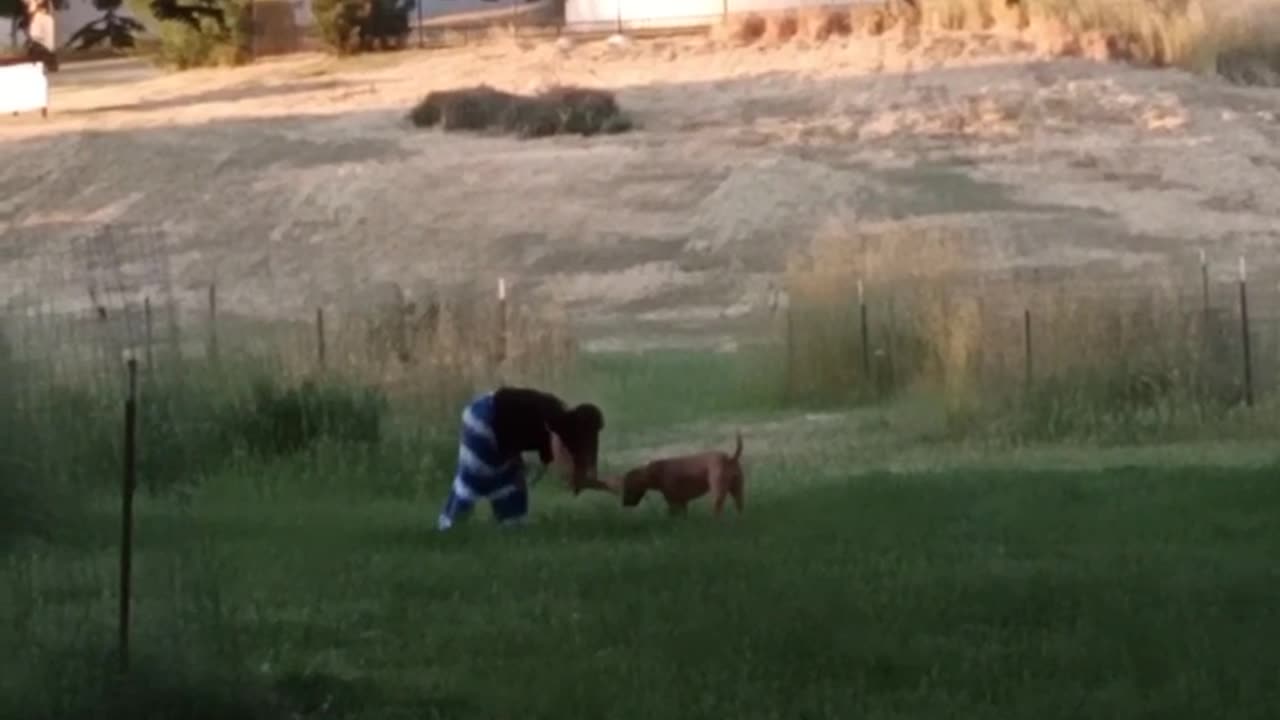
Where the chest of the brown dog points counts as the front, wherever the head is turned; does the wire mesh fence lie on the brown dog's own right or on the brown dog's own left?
on the brown dog's own right

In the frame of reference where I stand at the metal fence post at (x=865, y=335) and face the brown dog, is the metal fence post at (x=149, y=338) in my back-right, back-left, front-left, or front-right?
front-right

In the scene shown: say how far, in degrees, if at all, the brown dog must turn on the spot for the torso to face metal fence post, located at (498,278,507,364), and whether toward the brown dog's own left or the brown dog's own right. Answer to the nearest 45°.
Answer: approximately 90° to the brown dog's own right

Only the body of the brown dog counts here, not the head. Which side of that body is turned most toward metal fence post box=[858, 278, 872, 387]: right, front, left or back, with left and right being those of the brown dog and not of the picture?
right

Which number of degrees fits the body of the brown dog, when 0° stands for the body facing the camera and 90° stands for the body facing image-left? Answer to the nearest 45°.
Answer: approximately 90°

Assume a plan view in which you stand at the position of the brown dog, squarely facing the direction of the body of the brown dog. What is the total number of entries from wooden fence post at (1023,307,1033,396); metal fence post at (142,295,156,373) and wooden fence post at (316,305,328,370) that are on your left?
0

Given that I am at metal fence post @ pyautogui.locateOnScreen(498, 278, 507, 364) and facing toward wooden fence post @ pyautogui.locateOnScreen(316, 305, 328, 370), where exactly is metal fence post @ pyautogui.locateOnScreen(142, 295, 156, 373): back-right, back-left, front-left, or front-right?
front-left

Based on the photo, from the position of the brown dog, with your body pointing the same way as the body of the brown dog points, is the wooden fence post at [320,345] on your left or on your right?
on your right
